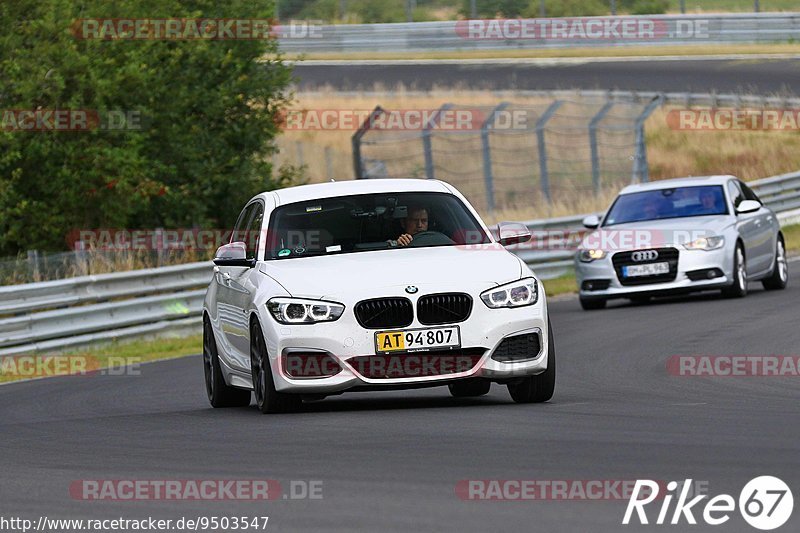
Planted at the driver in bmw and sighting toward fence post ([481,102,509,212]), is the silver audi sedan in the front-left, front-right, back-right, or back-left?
front-right

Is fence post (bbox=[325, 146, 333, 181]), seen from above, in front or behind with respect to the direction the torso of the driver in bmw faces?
behind

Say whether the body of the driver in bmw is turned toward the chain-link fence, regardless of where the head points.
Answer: no

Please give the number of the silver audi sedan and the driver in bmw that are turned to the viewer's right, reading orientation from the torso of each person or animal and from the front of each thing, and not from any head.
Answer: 0

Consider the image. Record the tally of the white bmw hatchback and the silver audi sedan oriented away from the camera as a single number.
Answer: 0

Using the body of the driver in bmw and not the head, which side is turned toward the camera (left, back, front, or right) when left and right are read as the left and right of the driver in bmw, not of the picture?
front

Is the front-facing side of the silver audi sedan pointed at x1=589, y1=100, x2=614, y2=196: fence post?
no

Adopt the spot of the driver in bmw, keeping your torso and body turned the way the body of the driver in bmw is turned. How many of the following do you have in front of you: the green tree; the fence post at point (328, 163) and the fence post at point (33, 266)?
0

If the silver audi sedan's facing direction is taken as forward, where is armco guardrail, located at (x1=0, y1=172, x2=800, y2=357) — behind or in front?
in front

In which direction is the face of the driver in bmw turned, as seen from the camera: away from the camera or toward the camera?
toward the camera

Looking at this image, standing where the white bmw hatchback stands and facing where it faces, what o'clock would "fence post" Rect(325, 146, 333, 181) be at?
The fence post is roughly at 6 o'clock from the white bmw hatchback.

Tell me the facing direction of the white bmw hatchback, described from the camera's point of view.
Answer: facing the viewer

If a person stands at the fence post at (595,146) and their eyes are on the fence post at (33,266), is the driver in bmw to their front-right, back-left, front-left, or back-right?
front-left

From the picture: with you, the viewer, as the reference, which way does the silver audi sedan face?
facing the viewer and to the left of the viewer
